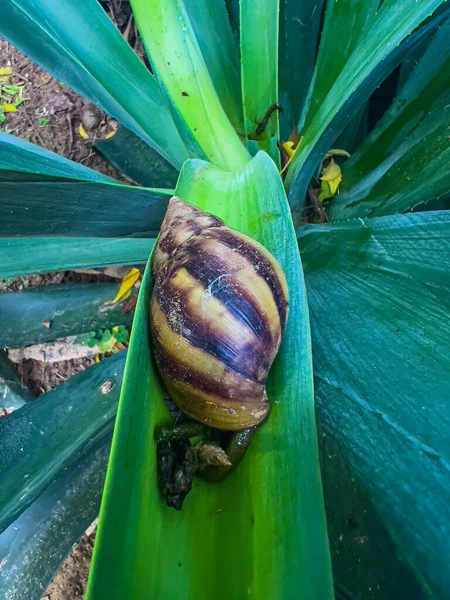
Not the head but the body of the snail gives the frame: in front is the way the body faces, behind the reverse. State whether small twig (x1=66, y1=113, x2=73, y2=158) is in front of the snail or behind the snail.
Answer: behind

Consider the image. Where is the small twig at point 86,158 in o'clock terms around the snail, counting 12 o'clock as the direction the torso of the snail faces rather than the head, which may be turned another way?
The small twig is roughly at 5 o'clock from the snail.

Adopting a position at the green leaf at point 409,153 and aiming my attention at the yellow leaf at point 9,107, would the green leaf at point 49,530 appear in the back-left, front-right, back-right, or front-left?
front-left

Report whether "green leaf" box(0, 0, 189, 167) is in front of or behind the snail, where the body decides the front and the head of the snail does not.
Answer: behind

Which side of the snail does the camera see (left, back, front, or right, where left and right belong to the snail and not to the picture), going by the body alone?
front

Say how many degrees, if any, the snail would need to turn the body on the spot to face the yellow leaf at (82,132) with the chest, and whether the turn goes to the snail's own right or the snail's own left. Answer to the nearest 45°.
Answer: approximately 135° to the snail's own right
